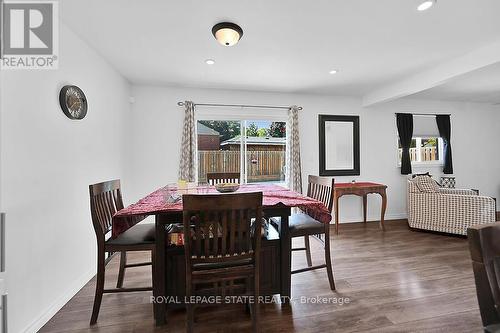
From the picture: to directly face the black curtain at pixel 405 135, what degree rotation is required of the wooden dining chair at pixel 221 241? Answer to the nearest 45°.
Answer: approximately 45° to its right

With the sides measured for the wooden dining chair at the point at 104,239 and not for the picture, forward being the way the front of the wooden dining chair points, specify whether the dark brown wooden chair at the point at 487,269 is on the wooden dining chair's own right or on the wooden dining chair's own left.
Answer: on the wooden dining chair's own right

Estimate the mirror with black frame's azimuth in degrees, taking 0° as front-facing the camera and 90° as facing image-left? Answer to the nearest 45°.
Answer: approximately 0°

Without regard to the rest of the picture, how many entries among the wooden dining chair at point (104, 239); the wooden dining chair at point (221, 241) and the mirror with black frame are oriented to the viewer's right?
1

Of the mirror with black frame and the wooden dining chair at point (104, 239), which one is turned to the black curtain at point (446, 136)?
the wooden dining chair

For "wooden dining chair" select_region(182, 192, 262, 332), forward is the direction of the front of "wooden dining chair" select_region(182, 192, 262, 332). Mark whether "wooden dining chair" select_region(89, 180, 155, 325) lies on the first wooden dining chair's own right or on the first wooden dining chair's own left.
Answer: on the first wooden dining chair's own left

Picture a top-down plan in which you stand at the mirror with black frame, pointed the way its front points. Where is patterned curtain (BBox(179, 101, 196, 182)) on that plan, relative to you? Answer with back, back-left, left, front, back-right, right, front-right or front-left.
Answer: front-right

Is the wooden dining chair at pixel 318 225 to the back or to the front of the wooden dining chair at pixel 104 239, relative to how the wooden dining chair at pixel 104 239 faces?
to the front

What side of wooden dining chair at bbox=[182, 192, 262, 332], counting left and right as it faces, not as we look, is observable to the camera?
back

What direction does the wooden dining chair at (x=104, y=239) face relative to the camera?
to the viewer's right

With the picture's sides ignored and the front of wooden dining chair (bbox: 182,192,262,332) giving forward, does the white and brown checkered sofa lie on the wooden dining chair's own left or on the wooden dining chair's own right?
on the wooden dining chair's own right

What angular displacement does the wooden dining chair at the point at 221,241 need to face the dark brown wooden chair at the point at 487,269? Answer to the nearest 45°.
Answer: approximately 135° to its right

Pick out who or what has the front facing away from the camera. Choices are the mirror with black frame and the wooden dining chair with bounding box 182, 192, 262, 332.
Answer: the wooden dining chair

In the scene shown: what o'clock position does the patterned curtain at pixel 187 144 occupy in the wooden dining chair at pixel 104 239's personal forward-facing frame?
The patterned curtain is roughly at 10 o'clock from the wooden dining chair.

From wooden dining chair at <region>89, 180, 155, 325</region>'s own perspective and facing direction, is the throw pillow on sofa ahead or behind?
ahead

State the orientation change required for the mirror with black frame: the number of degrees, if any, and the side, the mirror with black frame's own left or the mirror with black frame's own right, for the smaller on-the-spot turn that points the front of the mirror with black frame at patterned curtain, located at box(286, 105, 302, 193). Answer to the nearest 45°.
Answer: approximately 45° to the mirror with black frame's own right

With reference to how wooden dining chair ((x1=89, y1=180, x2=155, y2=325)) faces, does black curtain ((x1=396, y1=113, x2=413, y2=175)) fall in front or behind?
in front
